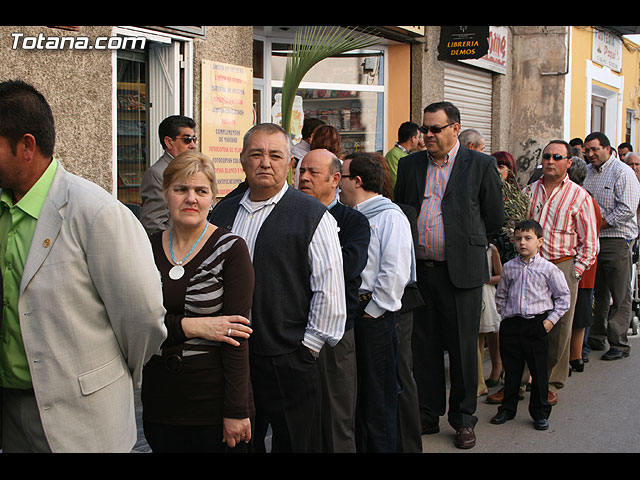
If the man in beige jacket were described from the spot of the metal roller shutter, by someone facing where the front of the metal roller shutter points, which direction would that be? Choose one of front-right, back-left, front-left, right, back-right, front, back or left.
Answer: front-right

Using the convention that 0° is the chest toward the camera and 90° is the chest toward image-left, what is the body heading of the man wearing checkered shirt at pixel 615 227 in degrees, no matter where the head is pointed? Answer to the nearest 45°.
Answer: approximately 45°

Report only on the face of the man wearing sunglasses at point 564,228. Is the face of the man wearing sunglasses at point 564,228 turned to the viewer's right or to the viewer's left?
to the viewer's left

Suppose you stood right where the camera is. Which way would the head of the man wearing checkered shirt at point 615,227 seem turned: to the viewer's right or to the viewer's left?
to the viewer's left

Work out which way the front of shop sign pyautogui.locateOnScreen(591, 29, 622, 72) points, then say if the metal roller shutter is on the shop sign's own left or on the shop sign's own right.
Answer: on the shop sign's own right
